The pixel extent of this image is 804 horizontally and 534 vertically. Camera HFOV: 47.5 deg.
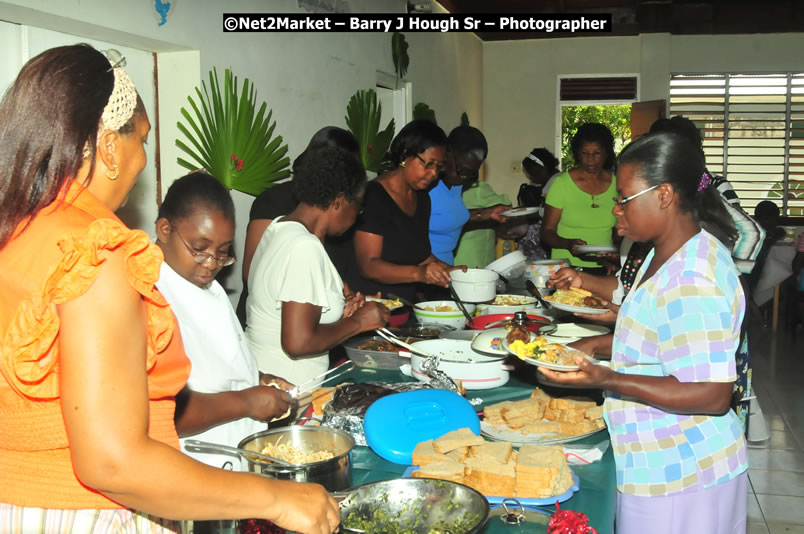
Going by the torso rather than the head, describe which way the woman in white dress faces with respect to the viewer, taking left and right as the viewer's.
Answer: facing the viewer and to the right of the viewer

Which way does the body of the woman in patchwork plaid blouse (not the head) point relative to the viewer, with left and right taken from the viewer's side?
facing to the left of the viewer

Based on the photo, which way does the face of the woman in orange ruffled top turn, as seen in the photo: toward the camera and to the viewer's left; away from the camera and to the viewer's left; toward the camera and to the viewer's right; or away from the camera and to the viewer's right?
away from the camera and to the viewer's right

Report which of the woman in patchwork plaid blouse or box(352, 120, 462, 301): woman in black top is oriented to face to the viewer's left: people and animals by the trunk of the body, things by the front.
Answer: the woman in patchwork plaid blouse

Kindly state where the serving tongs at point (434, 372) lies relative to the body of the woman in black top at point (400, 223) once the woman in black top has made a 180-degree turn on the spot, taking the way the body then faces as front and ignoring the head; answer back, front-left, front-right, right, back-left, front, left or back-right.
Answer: back-left

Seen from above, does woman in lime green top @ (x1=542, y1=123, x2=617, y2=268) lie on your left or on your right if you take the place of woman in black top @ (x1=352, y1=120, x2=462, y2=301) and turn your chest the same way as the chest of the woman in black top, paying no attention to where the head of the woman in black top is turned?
on your left

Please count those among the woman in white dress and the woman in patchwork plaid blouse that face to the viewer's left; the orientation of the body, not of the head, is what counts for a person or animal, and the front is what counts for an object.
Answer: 1

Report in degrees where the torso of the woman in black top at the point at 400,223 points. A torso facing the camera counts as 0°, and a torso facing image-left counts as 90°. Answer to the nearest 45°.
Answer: approximately 315°

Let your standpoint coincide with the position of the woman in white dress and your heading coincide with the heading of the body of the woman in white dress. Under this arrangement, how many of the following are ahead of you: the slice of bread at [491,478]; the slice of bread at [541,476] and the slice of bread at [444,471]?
3
